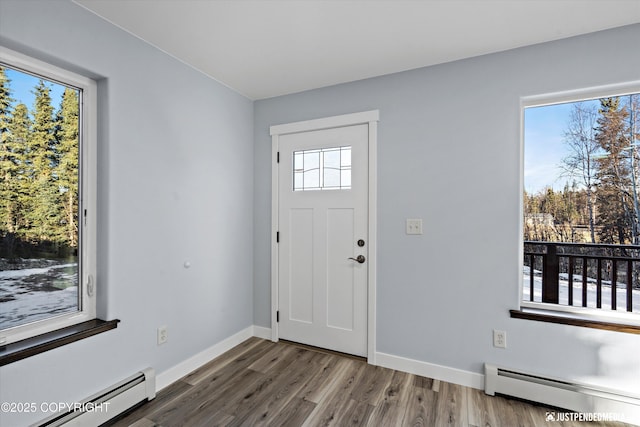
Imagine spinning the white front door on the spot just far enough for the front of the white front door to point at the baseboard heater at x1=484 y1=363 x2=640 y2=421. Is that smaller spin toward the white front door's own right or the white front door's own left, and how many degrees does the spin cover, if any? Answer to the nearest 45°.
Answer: approximately 90° to the white front door's own left

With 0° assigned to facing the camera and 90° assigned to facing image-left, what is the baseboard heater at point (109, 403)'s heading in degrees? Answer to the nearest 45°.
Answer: approximately 315°

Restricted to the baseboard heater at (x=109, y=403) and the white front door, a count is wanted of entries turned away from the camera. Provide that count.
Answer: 0

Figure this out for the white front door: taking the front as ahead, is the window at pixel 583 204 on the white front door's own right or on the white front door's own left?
on the white front door's own left

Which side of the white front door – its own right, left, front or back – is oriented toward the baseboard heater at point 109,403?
front

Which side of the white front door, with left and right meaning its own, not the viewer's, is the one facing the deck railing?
left

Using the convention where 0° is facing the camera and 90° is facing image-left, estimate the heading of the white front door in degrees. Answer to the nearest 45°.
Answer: approximately 45°

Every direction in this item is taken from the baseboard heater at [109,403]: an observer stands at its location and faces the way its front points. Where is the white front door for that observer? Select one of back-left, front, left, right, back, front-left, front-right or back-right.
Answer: front-left

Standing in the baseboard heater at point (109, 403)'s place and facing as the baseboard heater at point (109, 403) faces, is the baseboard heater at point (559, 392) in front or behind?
in front

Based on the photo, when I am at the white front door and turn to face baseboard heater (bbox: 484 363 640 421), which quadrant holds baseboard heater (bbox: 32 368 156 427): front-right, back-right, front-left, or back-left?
back-right

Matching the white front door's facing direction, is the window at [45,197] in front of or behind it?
in front
